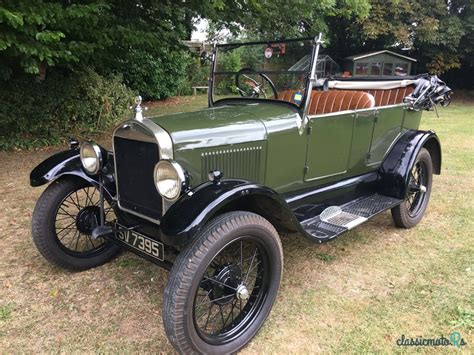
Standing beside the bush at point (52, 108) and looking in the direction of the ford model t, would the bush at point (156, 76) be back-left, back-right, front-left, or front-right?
back-left

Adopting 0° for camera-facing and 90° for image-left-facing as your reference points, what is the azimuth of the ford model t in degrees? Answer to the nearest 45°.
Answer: approximately 45°

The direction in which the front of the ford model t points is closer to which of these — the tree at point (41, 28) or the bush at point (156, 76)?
the tree

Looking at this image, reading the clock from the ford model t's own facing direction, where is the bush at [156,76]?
The bush is roughly at 4 o'clock from the ford model t.

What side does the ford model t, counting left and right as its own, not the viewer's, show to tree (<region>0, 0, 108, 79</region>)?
right

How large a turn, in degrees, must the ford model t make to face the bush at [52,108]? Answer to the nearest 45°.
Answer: approximately 90° to its right
